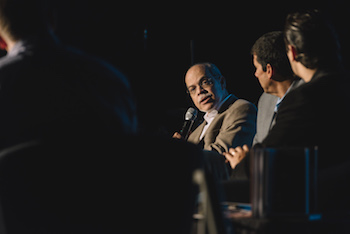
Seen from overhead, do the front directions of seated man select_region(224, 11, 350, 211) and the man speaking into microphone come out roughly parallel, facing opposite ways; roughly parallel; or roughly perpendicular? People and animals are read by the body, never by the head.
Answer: roughly perpendicular

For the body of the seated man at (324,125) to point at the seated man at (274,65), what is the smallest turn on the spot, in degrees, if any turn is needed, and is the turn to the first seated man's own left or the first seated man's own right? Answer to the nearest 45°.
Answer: approximately 45° to the first seated man's own right

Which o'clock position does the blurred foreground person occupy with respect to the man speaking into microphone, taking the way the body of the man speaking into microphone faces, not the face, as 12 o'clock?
The blurred foreground person is roughly at 11 o'clock from the man speaking into microphone.

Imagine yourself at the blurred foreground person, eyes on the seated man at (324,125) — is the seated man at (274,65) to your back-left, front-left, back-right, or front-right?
front-left

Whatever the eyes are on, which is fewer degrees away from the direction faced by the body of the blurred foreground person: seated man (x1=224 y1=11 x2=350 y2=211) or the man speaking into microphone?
the man speaking into microphone

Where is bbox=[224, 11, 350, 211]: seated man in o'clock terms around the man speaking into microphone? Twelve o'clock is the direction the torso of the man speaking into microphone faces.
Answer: The seated man is roughly at 10 o'clock from the man speaking into microphone.

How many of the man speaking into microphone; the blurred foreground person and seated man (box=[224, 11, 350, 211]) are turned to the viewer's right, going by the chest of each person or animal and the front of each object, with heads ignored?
0

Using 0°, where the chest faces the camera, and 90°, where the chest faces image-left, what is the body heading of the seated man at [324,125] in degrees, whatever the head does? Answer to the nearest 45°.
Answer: approximately 135°

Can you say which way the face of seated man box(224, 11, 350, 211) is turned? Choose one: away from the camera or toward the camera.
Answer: away from the camera

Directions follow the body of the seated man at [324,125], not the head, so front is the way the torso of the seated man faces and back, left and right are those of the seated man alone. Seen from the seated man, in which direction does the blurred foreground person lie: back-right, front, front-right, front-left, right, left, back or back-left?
left

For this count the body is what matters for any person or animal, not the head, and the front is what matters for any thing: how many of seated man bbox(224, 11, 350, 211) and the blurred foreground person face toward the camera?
0

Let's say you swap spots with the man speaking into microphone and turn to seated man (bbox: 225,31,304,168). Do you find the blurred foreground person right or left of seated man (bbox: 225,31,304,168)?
right

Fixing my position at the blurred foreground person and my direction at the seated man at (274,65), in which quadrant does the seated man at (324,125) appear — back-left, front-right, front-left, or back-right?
front-right

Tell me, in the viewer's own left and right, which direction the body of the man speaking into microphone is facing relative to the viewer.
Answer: facing the viewer and to the left of the viewer

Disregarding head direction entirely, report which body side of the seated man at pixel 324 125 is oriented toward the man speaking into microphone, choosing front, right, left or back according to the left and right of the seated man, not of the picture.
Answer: front
